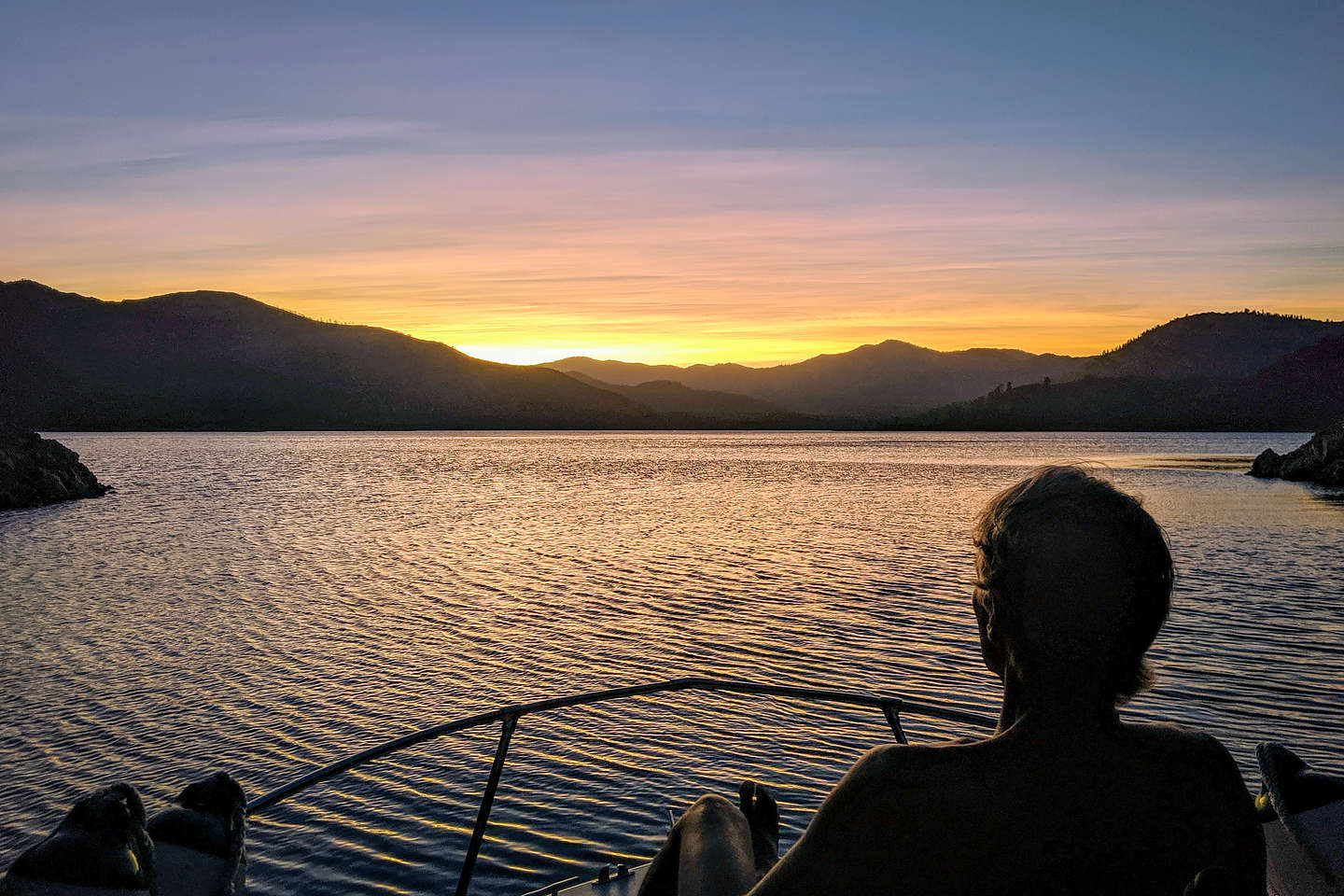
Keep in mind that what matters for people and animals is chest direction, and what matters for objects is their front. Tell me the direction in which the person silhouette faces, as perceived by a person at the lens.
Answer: facing away from the viewer and to the left of the viewer
